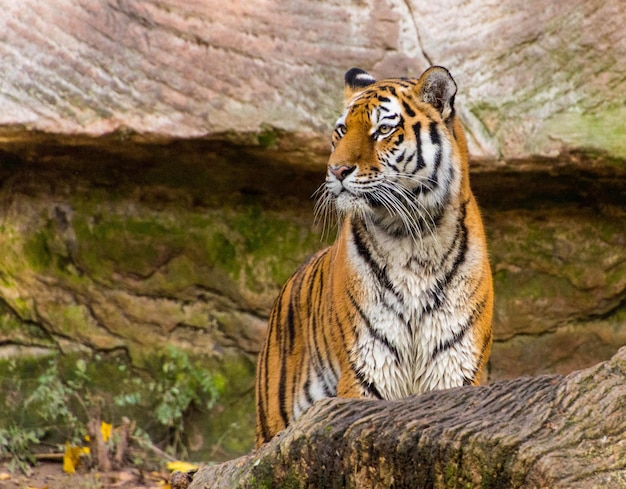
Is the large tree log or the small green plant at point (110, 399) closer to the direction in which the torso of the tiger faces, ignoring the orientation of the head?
the large tree log

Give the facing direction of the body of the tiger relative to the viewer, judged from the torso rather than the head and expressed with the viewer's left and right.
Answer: facing the viewer and to the right of the viewer

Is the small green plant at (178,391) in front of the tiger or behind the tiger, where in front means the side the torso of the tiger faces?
behind

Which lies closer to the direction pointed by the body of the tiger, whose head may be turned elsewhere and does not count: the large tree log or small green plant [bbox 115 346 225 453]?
the large tree log

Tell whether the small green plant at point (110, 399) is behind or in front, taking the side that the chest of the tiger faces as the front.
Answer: behind

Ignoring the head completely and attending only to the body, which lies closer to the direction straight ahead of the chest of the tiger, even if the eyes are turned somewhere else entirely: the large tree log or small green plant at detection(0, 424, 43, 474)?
the large tree log
